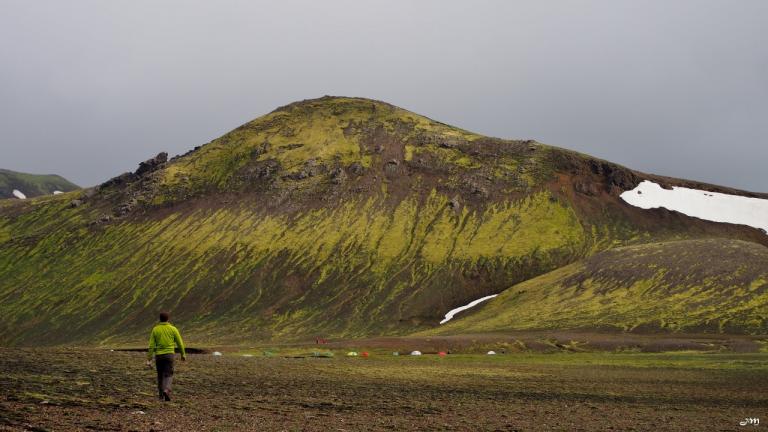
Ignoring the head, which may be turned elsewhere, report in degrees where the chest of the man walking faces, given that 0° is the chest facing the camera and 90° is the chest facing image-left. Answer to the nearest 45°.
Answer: approximately 180°
